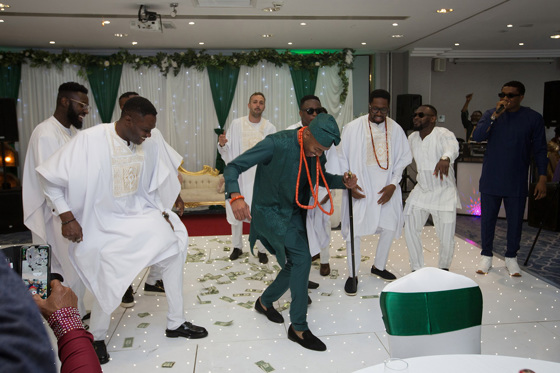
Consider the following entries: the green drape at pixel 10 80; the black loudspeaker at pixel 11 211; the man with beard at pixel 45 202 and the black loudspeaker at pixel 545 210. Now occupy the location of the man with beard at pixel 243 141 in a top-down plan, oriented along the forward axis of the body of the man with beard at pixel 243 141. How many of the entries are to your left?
1

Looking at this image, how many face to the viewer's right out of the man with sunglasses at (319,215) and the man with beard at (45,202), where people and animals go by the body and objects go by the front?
1

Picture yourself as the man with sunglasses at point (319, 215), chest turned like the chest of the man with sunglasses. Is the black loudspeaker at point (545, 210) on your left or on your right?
on your left

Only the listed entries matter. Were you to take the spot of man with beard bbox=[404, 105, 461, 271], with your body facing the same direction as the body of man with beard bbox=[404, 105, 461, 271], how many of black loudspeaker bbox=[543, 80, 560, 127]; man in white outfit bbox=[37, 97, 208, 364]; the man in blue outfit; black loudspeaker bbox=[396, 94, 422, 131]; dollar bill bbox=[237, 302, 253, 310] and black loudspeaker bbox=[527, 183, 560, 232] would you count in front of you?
2

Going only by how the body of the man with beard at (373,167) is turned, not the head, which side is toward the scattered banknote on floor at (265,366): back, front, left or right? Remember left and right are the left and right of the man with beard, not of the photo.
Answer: front

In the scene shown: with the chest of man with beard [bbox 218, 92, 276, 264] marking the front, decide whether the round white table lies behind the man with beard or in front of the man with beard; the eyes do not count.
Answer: in front

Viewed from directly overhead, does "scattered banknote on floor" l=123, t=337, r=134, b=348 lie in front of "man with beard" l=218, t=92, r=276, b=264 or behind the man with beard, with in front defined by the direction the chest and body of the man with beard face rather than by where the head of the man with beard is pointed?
in front

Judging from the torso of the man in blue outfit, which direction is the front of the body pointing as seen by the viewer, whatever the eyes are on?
toward the camera

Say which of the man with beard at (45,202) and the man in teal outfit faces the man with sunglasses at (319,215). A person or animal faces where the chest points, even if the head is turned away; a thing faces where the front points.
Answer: the man with beard at (45,202)

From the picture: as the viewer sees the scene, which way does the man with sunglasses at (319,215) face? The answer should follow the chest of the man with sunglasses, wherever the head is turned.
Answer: toward the camera

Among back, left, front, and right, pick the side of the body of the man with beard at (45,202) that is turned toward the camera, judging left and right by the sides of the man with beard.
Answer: right

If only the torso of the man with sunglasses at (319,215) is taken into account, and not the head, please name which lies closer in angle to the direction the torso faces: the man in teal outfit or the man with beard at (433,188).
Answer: the man in teal outfit

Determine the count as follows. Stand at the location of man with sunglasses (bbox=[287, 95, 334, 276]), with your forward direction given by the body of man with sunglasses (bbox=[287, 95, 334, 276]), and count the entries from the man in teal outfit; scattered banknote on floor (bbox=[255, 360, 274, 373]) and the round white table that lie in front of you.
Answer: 3

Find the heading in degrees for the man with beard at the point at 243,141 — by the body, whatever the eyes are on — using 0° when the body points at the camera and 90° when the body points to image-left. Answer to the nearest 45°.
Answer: approximately 0°
